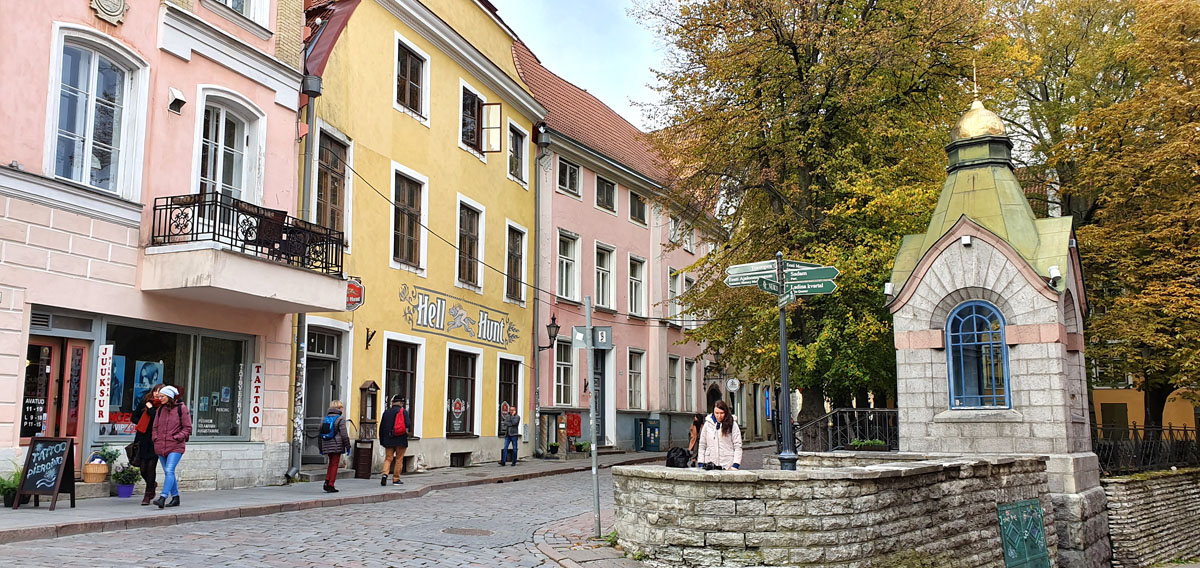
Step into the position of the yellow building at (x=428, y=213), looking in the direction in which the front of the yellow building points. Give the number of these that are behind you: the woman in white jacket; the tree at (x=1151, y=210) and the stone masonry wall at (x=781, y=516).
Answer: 0

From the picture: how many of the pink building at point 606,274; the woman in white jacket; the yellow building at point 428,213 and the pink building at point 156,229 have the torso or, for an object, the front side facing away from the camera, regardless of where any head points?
0

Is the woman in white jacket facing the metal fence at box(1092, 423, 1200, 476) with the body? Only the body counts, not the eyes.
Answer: no

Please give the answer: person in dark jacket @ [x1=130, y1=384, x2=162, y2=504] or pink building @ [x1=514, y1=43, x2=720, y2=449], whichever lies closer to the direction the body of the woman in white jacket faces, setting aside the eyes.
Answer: the person in dark jacket

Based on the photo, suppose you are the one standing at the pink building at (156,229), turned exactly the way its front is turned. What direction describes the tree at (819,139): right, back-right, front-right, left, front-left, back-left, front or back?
front-left

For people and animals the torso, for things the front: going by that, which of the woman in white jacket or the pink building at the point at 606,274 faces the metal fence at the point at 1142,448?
the pink building

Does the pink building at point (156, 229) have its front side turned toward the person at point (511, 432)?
no

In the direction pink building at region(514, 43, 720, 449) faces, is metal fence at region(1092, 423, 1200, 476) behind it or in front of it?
in front

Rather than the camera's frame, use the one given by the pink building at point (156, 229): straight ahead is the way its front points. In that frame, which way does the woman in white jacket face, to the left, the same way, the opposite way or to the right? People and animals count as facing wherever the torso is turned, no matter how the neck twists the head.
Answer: to the right

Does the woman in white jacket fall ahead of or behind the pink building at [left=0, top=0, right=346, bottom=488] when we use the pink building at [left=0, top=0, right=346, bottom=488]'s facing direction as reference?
ahead

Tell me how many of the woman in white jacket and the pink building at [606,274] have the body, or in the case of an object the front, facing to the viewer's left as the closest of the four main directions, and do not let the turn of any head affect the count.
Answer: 0

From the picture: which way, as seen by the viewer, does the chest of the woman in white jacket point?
toward the camera

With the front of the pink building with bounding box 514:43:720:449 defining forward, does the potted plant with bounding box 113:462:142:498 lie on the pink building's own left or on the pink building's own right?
on the pink building's own right

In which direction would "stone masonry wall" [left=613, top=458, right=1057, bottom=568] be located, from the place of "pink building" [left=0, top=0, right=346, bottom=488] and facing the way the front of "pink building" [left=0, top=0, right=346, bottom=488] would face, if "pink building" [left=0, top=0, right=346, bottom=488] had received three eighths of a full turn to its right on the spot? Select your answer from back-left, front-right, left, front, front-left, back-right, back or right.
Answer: back-left

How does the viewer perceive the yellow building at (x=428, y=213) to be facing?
facing the viewer and to the right of the viewer

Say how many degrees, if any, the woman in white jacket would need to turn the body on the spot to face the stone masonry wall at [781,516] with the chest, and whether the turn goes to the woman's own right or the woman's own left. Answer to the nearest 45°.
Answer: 0° — they already face it

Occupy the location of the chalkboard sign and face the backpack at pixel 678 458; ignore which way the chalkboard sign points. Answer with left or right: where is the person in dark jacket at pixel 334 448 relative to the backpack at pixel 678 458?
left

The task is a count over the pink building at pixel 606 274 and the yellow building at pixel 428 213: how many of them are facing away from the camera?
0

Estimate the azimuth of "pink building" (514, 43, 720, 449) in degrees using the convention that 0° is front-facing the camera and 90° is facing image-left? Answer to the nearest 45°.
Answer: approximately 315°
